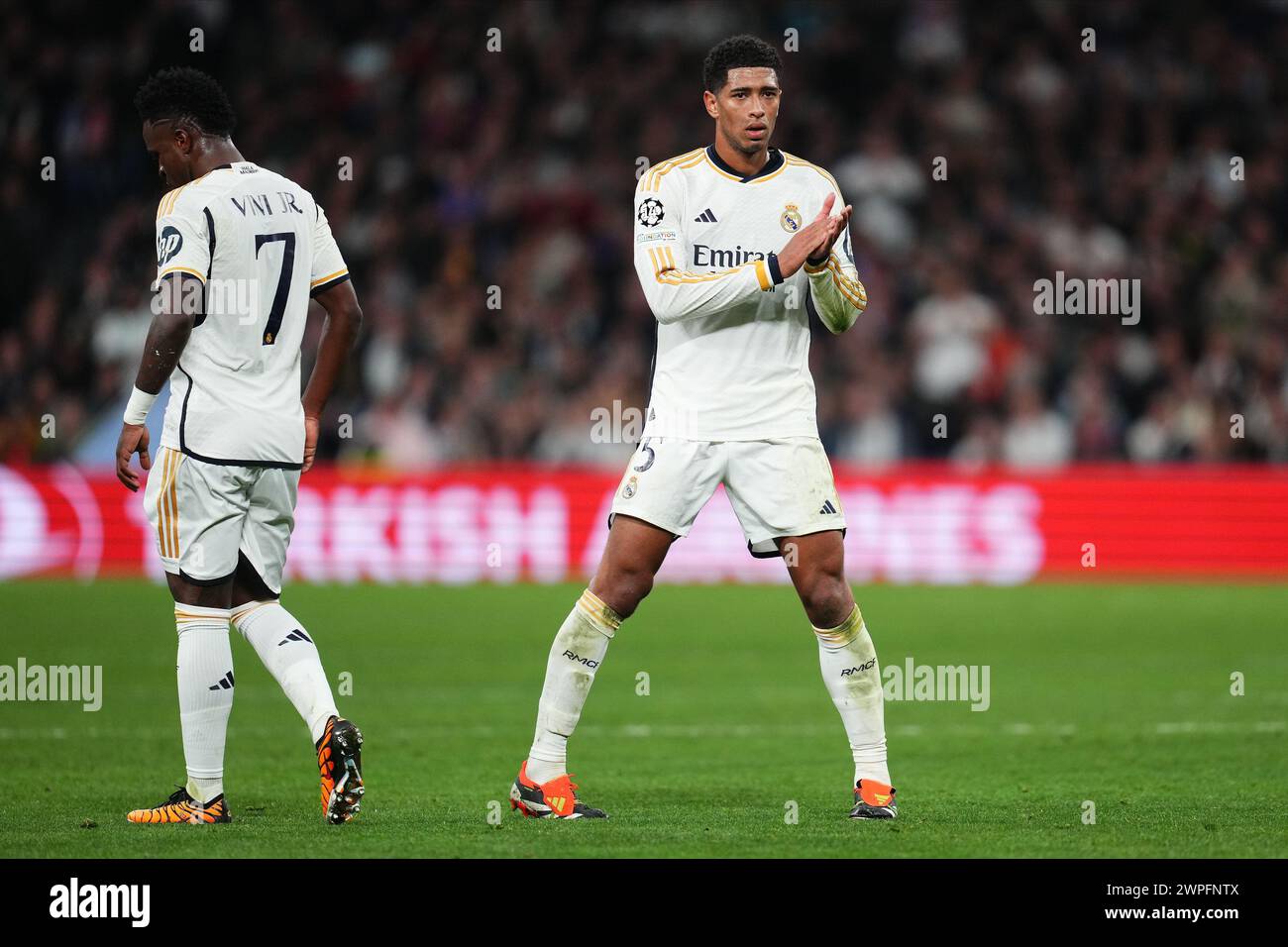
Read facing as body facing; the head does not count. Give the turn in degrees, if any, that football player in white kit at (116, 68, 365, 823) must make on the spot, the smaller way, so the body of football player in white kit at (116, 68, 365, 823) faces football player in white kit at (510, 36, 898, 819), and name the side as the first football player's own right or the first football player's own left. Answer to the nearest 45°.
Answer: approximately 135° to the first football player's own right

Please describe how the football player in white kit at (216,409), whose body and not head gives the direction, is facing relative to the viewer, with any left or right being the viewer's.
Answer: facing away from the viewer and to the left of the viewer

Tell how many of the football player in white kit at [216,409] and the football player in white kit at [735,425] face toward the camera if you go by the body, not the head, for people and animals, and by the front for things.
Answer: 1

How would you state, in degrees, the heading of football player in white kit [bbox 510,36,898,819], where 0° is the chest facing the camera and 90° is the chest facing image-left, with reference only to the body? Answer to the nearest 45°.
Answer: approximately 0°

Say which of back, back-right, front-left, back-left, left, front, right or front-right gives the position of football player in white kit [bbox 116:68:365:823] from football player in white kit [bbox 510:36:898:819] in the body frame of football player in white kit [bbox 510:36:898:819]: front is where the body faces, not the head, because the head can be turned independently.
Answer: right
